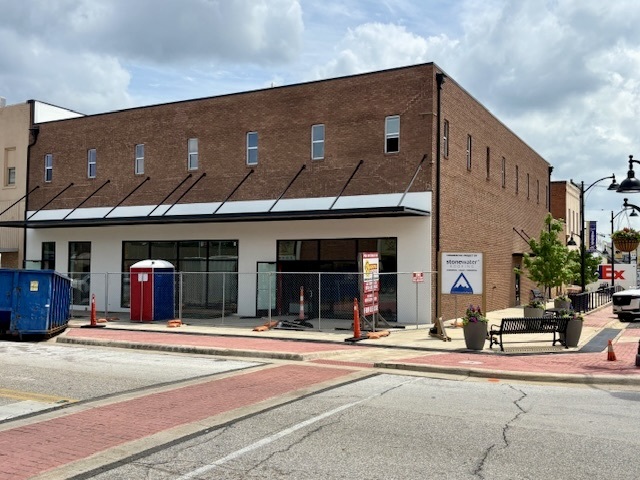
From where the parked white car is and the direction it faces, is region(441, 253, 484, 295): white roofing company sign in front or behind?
in front

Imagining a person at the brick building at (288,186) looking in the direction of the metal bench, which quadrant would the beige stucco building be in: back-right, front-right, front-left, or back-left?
back-right

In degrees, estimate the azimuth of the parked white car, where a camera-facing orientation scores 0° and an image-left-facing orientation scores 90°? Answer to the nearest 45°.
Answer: approximately 45°

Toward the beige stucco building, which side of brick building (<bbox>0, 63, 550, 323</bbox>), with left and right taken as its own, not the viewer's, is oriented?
right

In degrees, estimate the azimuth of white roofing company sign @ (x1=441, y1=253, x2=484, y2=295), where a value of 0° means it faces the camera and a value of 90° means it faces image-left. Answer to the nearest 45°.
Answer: approximately 0°

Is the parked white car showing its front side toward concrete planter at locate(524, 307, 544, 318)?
yes

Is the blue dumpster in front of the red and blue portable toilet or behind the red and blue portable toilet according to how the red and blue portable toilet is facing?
in front

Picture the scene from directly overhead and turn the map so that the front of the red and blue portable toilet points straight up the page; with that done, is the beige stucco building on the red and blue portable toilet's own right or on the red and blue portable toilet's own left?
on the red and blue portable toilet's own right
